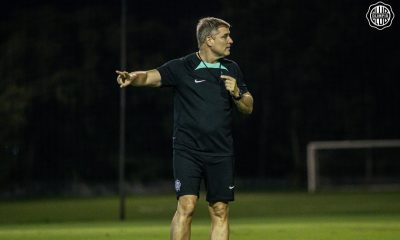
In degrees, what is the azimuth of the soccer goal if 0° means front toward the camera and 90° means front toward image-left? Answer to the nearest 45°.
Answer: approximately 0°

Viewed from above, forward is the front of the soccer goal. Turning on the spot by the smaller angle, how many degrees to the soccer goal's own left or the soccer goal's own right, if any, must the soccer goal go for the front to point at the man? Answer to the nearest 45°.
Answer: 0° — it already faces them
